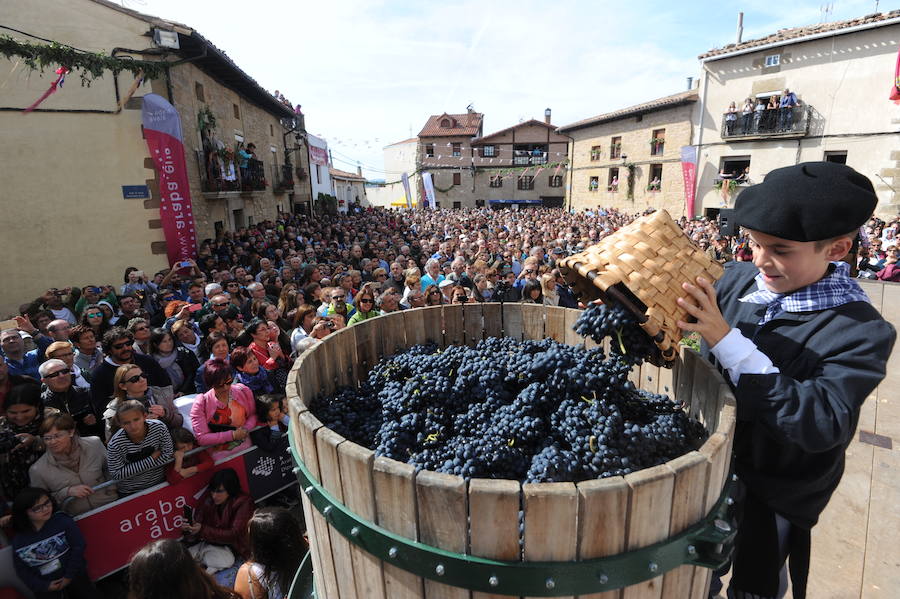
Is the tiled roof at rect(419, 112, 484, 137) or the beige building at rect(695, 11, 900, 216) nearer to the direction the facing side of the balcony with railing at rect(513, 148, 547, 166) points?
the beige building

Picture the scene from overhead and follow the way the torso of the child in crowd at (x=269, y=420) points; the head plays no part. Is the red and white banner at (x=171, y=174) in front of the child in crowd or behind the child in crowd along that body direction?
behind

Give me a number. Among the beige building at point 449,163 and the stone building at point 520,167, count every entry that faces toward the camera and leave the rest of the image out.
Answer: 2

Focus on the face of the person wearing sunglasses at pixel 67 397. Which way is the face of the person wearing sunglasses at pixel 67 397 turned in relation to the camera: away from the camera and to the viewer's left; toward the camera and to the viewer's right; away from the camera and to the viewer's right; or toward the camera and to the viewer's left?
toward the camera and to the viewer's right

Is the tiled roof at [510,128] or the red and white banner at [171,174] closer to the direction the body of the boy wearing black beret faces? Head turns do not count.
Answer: the red and white banner

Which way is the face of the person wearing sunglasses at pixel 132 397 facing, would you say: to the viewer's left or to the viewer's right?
to the viewer's right

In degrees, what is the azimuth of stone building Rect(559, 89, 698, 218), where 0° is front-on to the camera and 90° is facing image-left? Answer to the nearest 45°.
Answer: approximately 45°

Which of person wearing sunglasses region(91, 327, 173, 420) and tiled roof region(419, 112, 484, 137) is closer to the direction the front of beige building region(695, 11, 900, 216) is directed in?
the person wearing sunglasses

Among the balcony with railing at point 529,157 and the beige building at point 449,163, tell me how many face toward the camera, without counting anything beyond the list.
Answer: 2
